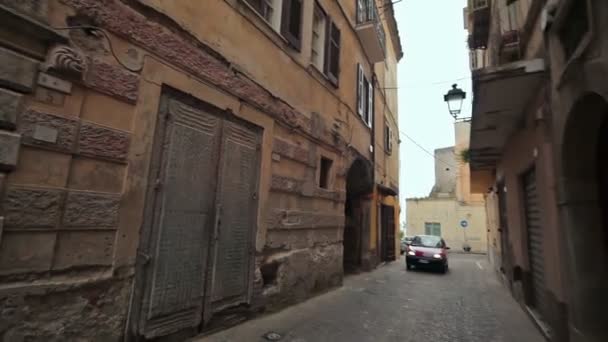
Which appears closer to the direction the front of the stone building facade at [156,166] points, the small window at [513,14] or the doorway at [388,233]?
the small window

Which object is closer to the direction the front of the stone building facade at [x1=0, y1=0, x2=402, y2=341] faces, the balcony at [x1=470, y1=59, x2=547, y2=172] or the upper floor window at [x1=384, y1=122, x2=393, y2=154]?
the balcony

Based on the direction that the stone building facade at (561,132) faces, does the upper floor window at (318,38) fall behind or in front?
in front

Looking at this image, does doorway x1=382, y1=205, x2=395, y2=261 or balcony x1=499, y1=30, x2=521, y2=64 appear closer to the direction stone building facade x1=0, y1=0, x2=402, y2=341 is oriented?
the balcony

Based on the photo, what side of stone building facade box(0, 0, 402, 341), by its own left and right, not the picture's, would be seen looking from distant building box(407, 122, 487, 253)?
left

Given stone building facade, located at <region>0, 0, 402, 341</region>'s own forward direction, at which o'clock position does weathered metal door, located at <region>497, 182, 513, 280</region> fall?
The weathered metal door is roughly at 10 o'clock from the stone building facade.

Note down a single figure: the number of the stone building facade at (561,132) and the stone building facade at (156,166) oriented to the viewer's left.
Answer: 1

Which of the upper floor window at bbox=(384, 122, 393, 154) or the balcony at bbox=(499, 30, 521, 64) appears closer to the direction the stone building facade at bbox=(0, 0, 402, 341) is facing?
the balcony

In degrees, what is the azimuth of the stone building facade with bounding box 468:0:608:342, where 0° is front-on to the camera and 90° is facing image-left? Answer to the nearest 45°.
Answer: approximately 90°

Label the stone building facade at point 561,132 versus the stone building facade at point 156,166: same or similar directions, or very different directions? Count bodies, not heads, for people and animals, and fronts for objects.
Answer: very different directions

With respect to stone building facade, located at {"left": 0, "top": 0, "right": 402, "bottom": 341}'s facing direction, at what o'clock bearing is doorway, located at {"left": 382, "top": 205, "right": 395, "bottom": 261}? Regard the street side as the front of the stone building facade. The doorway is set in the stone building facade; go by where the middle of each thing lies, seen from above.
The doorway is roughly at 9 o'clock from the stone building facade.

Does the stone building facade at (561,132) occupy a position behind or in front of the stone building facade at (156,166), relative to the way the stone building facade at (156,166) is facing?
in front
